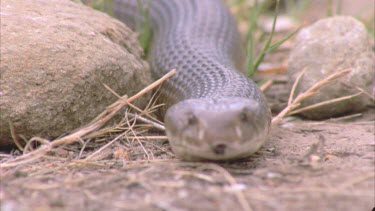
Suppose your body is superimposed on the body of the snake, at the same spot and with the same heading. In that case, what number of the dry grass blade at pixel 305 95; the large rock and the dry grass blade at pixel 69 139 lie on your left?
1

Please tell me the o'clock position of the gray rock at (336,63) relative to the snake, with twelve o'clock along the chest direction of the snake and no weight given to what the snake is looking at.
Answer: The gray rock is roughly at 8 o'clock from the snake.

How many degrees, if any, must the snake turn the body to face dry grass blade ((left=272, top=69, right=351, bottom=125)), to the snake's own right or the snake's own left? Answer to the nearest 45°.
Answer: approximately 90° to the snake's own left

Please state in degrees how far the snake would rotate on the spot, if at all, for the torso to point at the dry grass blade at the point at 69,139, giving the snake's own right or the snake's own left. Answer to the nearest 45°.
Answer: approximately 45° to the snake's own right

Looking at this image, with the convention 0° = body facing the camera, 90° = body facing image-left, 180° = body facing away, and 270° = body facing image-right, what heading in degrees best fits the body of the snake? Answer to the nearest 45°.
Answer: approximately 0°
